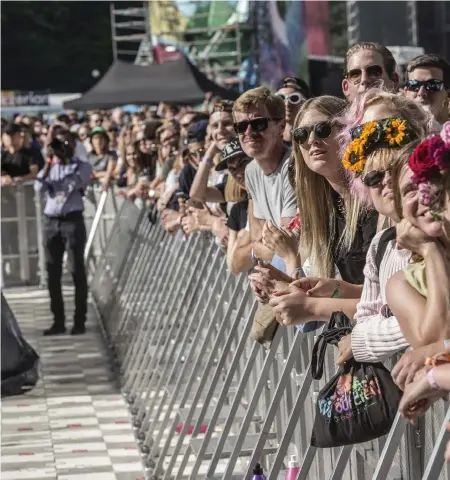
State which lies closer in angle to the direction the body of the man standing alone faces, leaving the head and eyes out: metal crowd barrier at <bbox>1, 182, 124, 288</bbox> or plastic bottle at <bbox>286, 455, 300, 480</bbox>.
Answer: the plastic bottle

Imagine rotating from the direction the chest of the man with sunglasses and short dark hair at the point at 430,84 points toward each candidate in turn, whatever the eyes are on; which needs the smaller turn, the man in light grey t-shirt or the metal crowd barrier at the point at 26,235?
the man in light grey t-shirt

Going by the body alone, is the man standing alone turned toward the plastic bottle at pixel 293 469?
yes

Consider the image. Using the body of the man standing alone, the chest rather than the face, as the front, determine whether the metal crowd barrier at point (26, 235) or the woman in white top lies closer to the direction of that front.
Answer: the woman in white top

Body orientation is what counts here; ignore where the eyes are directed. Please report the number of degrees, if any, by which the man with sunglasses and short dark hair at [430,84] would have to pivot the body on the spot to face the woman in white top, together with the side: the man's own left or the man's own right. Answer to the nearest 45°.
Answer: approximately 45° to the man's own left

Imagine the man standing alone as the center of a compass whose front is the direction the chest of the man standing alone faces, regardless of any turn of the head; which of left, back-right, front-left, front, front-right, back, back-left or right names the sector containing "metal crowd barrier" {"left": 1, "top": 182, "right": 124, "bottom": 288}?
back

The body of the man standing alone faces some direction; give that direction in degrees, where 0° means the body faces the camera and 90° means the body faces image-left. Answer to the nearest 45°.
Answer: approximately 0°

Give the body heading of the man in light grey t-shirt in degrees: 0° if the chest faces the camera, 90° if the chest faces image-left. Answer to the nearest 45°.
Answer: approximately 45°

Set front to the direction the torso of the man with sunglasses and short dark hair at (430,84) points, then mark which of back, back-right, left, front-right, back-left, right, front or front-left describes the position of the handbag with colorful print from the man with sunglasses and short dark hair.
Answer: front-left

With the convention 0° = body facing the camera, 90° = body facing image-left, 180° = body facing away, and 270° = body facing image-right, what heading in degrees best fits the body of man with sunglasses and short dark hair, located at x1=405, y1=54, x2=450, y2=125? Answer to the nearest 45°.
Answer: approximately 45°

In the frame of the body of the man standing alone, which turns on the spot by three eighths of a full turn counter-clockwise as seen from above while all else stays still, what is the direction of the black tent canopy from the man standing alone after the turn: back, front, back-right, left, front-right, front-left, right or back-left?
front-left
